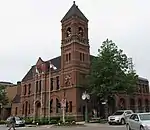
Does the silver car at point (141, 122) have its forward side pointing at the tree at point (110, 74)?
no
